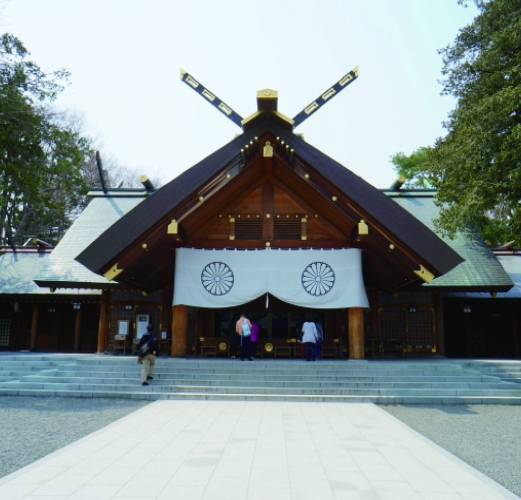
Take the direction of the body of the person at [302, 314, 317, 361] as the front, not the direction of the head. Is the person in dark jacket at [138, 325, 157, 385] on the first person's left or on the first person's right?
on the first person's left

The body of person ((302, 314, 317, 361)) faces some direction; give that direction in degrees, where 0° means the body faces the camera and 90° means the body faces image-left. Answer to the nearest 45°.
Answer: approximately 180°

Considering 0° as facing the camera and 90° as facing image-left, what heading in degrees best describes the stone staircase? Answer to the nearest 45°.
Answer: approximately 0°
